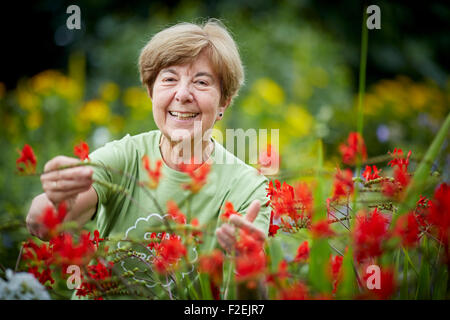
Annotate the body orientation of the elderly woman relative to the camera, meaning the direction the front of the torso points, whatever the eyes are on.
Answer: toward the camera

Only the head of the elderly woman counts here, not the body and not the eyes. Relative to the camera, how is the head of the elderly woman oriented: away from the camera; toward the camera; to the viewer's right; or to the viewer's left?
toward the camera

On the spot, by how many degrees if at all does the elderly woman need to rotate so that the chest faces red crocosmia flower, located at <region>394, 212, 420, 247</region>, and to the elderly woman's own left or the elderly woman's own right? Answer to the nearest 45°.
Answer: approximately 45° to the elderly woman's own left
